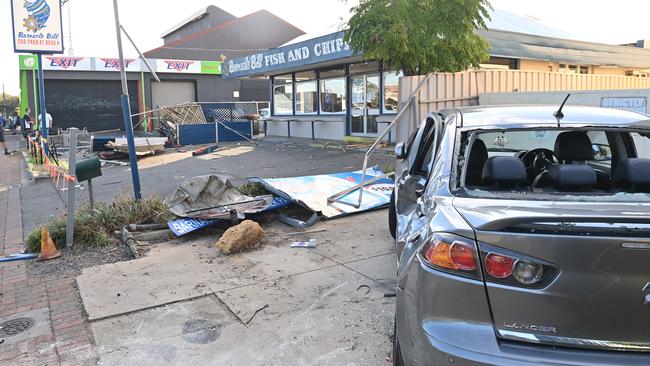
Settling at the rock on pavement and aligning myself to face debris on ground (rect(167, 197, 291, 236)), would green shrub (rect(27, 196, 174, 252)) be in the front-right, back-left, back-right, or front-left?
front-left

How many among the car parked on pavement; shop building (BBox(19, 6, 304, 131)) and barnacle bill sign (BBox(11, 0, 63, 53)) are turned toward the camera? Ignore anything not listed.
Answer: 2

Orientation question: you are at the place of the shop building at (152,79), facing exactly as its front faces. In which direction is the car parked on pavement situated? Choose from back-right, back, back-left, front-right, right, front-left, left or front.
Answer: front

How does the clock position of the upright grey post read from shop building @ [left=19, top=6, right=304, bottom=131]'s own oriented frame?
The upright grey post is roughly at 12 o'clock from the shop building.

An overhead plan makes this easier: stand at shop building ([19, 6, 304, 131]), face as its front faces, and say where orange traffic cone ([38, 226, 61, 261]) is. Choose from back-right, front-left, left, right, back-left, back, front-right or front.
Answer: front

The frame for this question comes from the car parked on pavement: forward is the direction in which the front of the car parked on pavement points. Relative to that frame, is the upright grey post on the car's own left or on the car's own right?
on the car's own left

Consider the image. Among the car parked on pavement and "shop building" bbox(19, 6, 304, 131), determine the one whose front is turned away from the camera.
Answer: the car parked on pavement

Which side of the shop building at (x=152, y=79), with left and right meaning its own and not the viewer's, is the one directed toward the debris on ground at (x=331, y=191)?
front

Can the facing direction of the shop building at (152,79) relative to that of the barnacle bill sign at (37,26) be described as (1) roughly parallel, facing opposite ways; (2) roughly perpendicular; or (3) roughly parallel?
roughly parallel

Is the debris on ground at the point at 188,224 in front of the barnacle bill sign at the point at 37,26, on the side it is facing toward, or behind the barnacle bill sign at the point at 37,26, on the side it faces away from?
in front

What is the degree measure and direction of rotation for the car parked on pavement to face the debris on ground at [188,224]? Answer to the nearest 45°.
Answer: approximately 45° to its left

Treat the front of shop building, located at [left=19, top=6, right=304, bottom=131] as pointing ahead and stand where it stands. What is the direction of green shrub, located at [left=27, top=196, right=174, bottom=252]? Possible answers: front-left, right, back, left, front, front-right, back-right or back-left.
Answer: front

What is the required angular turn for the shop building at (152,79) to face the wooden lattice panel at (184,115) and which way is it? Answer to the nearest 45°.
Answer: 0° — it already faces it

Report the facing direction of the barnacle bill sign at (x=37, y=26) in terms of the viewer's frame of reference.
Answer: facing the viewer

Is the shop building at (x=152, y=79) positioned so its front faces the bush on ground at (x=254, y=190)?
yes

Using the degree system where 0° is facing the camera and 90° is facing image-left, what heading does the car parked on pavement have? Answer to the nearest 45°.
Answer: approximately 180°

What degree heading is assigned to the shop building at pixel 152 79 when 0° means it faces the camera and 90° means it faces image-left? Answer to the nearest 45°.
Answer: approximately 0°

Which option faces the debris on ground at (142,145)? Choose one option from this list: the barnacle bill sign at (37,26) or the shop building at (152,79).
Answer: the shop building
